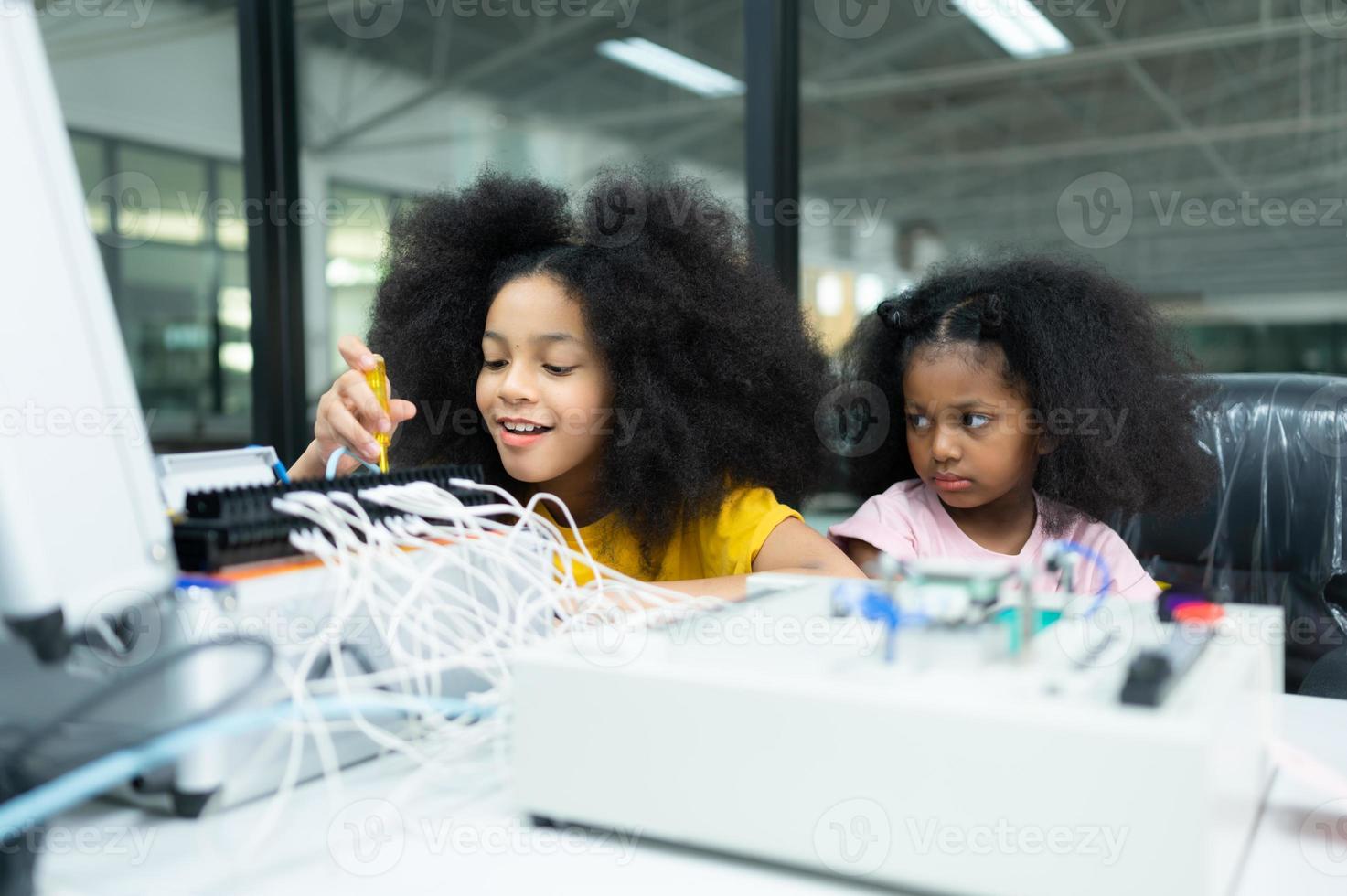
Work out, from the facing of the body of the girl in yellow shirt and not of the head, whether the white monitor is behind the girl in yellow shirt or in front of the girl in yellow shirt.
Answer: in front

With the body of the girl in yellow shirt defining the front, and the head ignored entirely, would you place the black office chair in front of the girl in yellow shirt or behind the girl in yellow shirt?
behind

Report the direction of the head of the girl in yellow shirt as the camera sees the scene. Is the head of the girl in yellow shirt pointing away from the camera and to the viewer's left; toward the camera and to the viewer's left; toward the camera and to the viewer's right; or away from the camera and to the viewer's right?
toward the camera and to the viewer's left

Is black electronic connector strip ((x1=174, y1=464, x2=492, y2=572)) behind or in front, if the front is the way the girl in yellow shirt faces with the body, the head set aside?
in front

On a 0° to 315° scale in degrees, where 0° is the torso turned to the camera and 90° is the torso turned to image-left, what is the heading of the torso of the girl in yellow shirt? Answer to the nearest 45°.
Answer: approximately 45°

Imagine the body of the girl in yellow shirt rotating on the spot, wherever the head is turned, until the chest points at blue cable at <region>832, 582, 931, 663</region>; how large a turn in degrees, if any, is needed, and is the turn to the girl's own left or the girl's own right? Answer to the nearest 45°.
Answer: approximately 45° to the girl's own left
